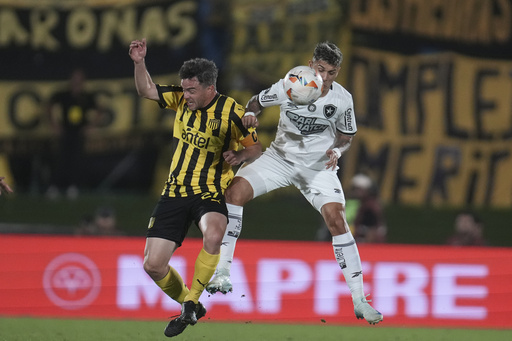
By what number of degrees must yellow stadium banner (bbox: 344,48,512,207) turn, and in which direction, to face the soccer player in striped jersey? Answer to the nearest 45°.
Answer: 0° — it already faces them

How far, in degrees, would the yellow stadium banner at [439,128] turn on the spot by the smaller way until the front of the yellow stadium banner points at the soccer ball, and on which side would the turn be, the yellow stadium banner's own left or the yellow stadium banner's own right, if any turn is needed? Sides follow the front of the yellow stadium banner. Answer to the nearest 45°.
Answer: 0° — it already faces it

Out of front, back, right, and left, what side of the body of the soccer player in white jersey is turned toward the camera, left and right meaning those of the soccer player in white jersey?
front

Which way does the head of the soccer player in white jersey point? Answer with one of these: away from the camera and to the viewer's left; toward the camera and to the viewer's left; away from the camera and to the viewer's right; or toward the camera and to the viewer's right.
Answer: toward the camera and to the viewer's left

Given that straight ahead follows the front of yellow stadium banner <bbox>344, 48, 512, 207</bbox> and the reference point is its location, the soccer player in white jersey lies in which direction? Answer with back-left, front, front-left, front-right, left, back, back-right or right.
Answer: front

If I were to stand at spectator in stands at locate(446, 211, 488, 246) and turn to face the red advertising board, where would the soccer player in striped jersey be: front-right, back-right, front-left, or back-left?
front-left

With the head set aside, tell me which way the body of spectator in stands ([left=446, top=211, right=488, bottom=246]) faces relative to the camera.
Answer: toward the camera
